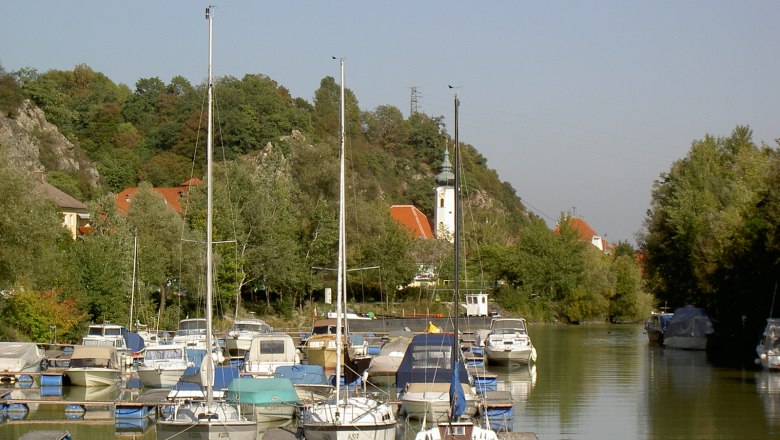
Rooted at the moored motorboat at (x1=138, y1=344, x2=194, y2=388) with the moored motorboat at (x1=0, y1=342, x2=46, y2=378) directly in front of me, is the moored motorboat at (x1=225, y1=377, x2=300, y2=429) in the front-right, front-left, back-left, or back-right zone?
back-left

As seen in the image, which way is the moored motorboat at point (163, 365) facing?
toward the camera

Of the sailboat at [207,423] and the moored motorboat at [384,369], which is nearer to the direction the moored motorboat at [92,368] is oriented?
the sailboat

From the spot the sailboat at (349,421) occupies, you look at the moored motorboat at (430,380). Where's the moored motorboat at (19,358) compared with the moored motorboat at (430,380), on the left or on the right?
left

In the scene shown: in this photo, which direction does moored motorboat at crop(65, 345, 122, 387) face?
toward the camera

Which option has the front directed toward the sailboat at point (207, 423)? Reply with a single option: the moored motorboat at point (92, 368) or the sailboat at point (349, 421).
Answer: the moored motorboat

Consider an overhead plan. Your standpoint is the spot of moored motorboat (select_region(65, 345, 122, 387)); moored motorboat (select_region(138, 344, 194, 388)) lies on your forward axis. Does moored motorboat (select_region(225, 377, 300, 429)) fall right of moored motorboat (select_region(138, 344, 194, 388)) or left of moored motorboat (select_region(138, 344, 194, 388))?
right

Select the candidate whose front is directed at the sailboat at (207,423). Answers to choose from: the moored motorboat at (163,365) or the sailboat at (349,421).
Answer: the moored motorboat

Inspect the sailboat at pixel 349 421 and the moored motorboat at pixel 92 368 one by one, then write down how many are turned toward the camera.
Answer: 2

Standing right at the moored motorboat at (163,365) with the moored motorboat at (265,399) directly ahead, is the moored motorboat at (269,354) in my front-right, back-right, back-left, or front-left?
front-left

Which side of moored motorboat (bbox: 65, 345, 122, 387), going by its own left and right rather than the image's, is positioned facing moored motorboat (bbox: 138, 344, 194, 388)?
left

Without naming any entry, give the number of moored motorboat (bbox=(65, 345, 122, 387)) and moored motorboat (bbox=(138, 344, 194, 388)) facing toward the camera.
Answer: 2

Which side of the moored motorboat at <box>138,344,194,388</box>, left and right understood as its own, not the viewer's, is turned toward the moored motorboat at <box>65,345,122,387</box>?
right

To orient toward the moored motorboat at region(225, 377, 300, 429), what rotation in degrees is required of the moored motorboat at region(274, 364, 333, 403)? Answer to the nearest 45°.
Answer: approximately 45° to its right

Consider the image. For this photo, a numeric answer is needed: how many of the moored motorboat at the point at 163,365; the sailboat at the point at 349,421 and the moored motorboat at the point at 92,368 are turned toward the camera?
3

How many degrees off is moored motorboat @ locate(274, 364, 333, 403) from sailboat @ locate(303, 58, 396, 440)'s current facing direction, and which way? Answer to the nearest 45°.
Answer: approximately 180°

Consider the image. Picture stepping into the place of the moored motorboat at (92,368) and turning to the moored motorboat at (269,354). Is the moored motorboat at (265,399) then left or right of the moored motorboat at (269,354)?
right
